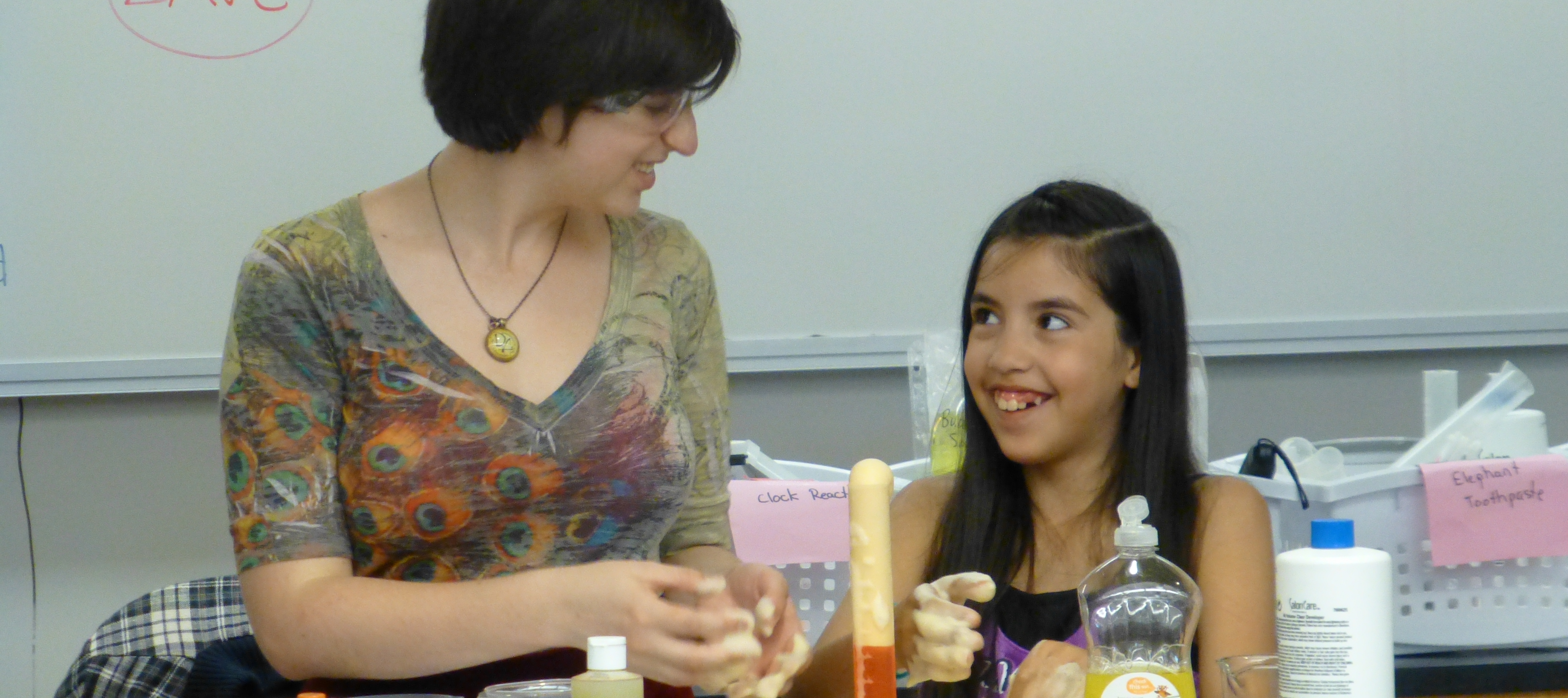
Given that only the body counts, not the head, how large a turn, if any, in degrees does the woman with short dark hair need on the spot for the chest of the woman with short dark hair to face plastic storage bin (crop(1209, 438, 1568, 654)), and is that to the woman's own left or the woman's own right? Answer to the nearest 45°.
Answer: approximately 45° to the woman's own left

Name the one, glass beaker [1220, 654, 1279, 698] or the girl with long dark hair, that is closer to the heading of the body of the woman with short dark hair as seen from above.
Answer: the glass beaker

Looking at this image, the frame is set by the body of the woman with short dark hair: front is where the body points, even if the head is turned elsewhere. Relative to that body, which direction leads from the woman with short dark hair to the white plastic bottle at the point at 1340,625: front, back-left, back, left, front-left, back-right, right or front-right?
front

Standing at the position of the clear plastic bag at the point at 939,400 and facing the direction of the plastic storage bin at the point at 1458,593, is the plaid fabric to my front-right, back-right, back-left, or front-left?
back-right

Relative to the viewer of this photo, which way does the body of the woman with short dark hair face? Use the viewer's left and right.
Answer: facing the viewer and to the right of the viewer

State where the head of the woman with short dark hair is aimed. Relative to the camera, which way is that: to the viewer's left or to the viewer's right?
to the viewer's right

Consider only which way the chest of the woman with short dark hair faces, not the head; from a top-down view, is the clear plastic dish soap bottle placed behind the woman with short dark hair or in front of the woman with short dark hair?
in front

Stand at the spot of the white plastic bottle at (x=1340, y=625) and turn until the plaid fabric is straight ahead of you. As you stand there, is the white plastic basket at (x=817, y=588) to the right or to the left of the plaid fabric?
right

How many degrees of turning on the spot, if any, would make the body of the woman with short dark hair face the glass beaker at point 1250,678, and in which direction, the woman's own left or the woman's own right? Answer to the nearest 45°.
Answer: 0° — they already face it
